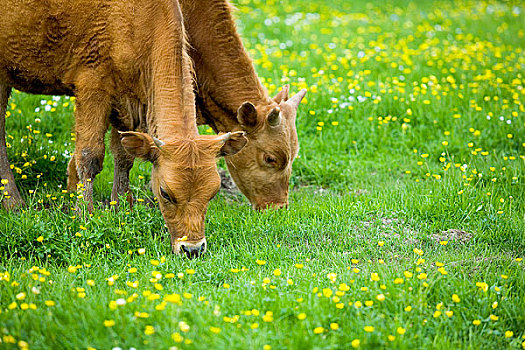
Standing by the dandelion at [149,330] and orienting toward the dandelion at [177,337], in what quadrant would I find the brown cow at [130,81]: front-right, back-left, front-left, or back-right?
back-left

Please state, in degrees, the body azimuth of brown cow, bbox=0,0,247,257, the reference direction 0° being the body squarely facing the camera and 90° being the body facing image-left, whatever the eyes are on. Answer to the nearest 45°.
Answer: approximately 315°

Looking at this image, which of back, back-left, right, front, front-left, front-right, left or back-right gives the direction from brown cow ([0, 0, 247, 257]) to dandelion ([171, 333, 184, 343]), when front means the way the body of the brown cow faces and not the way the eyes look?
front-right

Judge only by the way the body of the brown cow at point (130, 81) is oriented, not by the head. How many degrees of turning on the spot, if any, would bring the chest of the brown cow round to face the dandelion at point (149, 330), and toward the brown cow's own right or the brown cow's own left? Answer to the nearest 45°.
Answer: approximately 45° to the brown cow's own right
